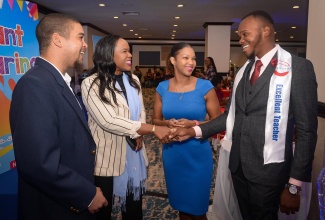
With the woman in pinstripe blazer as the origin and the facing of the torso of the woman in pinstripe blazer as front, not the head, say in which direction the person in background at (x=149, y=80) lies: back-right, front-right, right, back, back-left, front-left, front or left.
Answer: back-left

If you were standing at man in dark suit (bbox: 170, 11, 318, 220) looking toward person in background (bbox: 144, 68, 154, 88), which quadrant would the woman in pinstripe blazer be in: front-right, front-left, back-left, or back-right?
front-left

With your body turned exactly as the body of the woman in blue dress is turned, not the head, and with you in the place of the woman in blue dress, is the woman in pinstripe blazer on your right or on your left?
on your right

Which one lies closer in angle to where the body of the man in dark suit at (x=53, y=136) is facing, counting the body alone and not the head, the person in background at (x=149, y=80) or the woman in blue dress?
the woman in blue dress

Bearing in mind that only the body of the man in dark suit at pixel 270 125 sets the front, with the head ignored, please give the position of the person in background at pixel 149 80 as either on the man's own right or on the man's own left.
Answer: on the man's own right

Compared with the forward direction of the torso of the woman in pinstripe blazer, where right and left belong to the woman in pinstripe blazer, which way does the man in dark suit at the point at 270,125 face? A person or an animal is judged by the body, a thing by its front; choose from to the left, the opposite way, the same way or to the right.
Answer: to the right

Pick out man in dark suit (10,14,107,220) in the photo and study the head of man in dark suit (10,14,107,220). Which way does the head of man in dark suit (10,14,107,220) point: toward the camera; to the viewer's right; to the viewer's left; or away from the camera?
to the viewer's right

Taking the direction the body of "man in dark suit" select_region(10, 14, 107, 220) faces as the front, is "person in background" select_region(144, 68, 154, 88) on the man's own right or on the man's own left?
on the man's own left

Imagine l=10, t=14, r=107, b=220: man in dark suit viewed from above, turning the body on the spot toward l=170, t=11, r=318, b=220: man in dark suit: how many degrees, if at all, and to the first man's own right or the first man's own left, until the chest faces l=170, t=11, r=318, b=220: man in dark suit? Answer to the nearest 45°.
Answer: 0° — they already face them

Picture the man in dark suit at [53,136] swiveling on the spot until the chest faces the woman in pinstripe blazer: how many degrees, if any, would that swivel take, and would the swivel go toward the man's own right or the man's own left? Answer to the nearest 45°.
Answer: approximately 45° to the man's own left

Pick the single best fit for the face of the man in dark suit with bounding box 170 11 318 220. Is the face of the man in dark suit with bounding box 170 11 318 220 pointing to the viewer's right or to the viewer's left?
to the viewer's left

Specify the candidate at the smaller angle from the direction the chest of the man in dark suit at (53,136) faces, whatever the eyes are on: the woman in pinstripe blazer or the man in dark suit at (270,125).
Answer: the man in dark suit

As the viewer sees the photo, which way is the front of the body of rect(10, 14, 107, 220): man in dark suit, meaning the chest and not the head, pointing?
to the viewer's right

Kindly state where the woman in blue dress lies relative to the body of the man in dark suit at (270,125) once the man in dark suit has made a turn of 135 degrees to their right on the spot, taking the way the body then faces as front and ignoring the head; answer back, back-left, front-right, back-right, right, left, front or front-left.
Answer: front-left

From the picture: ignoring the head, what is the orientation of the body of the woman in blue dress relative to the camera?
toward the camera

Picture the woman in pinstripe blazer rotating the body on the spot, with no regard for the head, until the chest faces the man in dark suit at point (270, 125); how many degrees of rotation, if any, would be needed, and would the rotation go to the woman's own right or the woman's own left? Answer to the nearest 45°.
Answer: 0° — they already face them

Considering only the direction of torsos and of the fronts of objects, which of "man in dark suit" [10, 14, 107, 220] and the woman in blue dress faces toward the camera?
the woman in blue dress

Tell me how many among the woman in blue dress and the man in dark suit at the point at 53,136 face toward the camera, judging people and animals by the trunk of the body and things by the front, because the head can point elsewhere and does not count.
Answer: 1

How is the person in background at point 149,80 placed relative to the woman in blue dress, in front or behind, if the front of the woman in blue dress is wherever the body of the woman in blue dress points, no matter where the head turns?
behind
